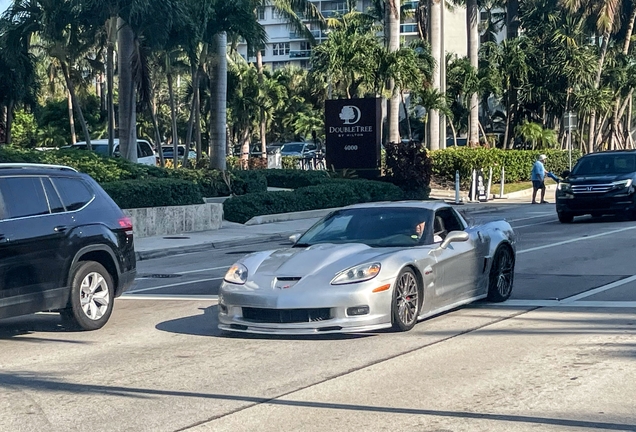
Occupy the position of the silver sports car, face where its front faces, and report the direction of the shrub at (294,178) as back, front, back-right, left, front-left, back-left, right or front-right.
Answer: back-right

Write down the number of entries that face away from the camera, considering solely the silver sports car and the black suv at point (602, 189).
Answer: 0

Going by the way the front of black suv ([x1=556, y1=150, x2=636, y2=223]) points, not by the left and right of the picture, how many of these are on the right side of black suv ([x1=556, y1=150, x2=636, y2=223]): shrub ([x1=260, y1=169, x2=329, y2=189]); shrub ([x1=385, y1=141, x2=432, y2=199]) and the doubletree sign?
3

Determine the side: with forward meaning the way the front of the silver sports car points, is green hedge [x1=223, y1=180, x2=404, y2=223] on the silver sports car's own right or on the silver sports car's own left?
on the silver sports car's own right

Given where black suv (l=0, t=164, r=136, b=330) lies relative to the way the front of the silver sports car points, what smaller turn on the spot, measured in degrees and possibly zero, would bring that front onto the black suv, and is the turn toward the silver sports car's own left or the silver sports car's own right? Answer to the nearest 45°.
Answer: approximately 45° to the silver sports car's own right

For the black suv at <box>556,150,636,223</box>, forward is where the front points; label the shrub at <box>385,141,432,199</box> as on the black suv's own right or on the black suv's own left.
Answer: on the black suv's own right

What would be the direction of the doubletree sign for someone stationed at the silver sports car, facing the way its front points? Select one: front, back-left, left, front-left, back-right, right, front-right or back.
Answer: back-right

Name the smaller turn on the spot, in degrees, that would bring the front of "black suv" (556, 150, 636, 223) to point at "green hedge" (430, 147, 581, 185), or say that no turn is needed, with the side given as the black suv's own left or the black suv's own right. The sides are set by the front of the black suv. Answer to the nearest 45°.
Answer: approximately 135° to the black suv's own right

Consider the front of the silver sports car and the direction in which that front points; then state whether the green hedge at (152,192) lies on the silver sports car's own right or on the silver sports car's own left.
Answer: on the silver sports car's own right

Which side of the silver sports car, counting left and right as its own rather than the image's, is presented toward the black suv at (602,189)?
back
